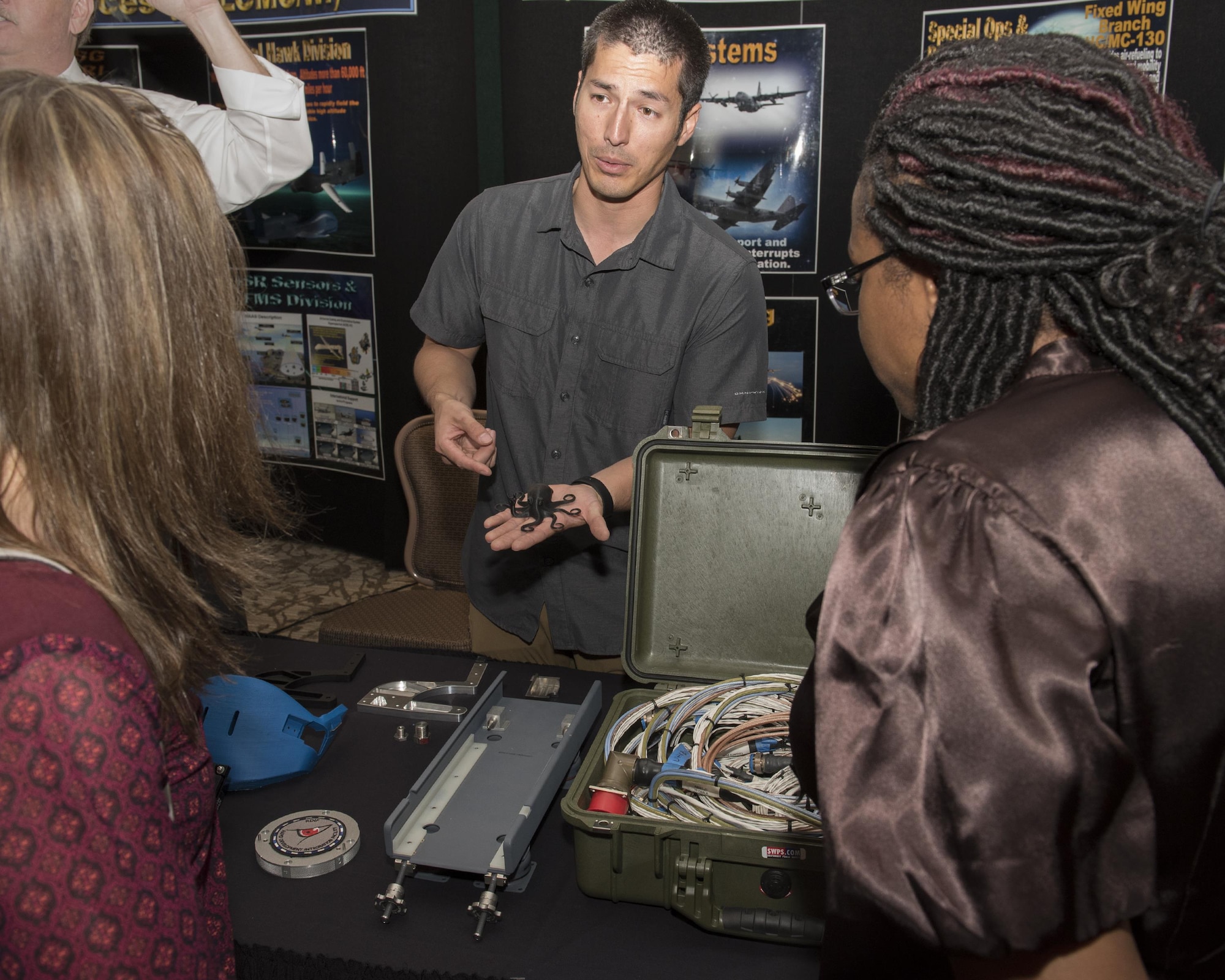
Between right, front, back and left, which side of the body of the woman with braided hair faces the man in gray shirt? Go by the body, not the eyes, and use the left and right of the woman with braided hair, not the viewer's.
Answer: front

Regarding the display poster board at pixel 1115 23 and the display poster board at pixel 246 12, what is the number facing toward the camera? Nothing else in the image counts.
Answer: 2

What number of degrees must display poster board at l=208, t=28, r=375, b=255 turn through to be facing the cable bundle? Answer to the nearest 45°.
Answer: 0° — it already faces it

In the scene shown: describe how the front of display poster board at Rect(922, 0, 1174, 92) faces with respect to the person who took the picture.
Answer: facing the viewer

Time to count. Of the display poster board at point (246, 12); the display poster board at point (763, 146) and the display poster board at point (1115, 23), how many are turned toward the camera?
3

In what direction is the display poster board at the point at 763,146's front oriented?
toward the camera

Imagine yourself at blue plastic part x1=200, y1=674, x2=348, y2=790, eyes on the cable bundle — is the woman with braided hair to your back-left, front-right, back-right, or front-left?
front-right

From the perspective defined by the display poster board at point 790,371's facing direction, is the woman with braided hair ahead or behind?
ahead

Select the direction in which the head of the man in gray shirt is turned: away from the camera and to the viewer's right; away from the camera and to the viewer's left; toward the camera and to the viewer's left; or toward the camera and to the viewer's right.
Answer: toward the camera and to the viewer's left

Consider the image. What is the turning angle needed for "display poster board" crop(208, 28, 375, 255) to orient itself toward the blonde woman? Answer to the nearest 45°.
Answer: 0° — it already faces them

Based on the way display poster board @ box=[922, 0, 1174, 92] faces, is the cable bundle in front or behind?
in front

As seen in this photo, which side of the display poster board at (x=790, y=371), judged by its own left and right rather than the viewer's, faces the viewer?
front
